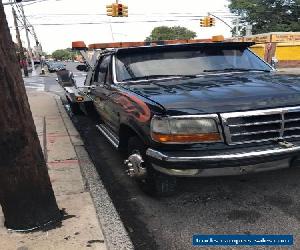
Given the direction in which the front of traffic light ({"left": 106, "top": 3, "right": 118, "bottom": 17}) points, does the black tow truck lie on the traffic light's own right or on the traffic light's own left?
on the traffic light's own left

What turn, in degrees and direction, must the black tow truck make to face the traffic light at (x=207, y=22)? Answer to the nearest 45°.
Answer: approximately 135° to its left

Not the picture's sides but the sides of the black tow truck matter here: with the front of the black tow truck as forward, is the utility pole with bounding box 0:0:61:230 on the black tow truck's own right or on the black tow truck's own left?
on the black tow truck's own right

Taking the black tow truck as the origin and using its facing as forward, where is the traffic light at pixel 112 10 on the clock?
The traffic light is roughly at 7 o'clock from the black tow truck.

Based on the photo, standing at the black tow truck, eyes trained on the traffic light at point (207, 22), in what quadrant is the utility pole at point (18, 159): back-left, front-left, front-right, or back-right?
back-left

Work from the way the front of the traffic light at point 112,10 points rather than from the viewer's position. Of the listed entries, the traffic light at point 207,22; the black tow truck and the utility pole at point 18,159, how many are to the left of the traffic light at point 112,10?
2

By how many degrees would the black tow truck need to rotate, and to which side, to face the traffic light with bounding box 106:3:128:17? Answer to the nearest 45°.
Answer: approximately 135° to its left

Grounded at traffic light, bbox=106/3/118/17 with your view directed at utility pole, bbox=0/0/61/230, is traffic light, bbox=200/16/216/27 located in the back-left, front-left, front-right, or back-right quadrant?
back-left
